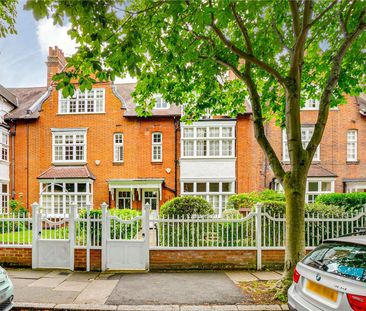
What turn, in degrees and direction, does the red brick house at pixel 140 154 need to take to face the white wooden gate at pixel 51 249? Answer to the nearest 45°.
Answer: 0° — it already faces it

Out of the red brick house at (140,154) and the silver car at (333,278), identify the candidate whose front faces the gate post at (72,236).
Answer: the red brick house

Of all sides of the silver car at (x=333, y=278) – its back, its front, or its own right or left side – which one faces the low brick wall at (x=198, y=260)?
left

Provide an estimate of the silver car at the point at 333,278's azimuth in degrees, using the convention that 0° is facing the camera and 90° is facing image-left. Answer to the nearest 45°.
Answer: approximately 225°

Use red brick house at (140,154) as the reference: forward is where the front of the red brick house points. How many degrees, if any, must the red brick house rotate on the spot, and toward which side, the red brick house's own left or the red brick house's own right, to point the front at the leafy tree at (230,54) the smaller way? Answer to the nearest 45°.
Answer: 0° — it already faces it

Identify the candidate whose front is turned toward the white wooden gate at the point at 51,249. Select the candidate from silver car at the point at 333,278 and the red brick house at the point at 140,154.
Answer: the red brick house

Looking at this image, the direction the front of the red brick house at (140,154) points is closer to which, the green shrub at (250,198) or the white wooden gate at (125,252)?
the white wooden gate

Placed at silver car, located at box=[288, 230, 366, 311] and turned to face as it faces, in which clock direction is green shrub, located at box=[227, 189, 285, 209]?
The green shrub is roughly at 10 o'clock from the silver car.

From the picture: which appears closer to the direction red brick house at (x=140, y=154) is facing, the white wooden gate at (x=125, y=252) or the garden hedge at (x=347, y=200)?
the white wooden gate

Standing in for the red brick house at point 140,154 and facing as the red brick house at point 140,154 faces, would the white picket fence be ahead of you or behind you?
ahead

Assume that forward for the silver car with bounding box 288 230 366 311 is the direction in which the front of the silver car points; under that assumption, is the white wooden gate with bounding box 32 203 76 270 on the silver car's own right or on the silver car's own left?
on the silver car's own left

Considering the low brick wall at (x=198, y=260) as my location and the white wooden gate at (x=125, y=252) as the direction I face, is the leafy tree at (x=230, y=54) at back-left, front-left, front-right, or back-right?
back-left

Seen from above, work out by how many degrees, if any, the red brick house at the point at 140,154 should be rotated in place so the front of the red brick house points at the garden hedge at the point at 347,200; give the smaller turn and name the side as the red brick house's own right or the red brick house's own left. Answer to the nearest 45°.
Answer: approximately 45° to the red brick house's own left

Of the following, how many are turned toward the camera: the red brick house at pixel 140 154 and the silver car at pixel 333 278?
1
